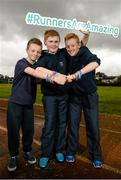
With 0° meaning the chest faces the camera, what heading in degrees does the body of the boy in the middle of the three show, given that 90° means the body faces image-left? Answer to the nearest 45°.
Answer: approximately 0°
